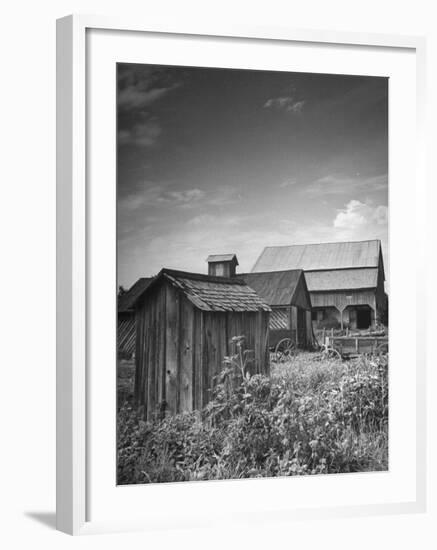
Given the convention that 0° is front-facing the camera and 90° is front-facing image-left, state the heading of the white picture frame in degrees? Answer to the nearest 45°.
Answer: approximately 315°
